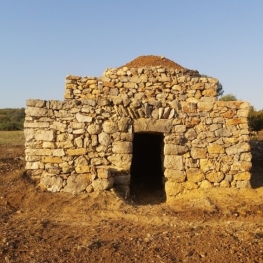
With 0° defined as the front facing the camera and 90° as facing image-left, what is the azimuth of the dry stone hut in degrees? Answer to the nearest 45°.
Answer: approximately 0°
